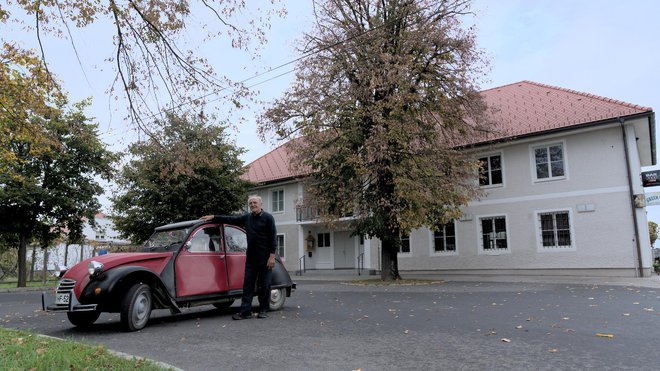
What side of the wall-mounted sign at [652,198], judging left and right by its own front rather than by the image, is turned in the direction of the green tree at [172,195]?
right

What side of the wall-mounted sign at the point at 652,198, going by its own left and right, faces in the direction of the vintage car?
front

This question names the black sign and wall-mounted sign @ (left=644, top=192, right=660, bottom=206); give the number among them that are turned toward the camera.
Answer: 2

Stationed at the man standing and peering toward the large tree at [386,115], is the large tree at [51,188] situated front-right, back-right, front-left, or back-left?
front-left

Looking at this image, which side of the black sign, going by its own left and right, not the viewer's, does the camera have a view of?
front

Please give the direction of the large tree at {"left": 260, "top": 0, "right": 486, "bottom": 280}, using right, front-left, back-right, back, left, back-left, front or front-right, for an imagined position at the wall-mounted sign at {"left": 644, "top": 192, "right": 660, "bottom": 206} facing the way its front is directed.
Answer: front-right

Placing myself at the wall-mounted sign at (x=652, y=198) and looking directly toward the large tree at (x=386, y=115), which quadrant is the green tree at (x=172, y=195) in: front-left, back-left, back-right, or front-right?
front-right

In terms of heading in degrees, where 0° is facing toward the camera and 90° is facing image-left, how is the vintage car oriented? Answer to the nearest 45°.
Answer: approximately 45°

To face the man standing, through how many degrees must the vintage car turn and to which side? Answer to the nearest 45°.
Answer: approximately 135° to its left

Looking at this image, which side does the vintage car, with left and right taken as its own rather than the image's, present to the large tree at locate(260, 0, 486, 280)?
back

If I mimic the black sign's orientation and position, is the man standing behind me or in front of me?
in front

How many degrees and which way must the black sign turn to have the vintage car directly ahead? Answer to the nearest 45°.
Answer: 0° — it already faces it

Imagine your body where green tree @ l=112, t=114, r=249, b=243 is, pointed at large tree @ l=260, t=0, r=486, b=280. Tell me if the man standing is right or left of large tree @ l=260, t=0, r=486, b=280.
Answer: right
